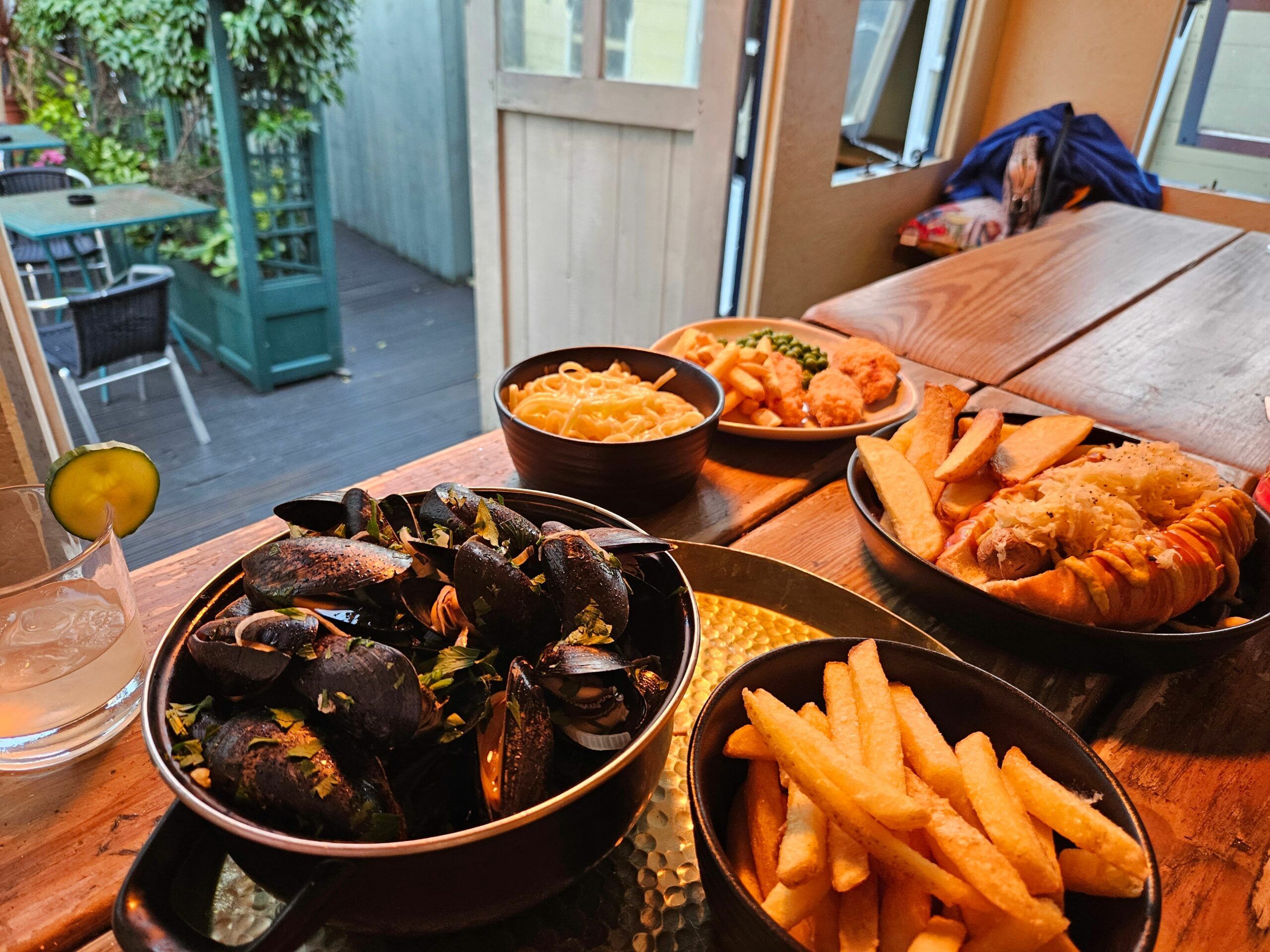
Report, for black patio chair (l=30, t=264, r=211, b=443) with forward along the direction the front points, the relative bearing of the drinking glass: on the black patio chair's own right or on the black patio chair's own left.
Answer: on the black patio chair's own left

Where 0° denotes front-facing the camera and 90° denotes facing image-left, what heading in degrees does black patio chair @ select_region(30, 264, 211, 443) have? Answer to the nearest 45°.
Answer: approximately 135°

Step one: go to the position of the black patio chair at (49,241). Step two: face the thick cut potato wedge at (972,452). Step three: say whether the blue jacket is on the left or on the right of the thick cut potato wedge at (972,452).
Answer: left

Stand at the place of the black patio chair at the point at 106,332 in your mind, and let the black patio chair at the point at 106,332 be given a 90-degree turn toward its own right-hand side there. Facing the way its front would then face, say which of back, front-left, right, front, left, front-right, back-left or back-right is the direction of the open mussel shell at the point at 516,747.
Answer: back-right

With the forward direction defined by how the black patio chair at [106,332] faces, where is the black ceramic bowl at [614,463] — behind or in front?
behind

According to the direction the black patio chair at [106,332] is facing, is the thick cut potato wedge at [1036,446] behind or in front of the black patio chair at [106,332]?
behind

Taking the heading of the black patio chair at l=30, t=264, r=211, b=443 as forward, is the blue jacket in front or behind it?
behind
